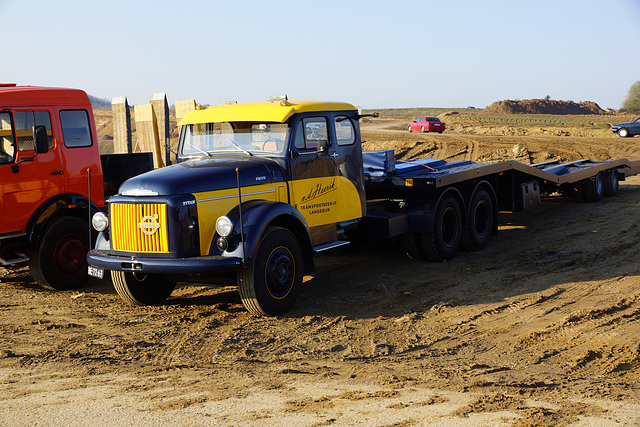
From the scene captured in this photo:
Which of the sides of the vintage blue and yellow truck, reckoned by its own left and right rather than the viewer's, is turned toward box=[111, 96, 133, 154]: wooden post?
right

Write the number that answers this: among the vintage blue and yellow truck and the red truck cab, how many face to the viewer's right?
0

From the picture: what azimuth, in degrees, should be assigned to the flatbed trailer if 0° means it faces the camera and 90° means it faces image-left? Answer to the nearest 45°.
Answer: approximately 45°

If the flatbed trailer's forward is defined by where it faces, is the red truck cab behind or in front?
in front

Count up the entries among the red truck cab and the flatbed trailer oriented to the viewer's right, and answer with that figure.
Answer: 0

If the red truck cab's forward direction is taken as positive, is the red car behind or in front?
behind

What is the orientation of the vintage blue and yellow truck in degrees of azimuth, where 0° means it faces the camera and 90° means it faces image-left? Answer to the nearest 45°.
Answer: approximately 45°

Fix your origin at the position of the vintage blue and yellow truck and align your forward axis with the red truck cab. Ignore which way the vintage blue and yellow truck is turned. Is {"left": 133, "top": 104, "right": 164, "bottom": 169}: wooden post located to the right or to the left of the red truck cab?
right
